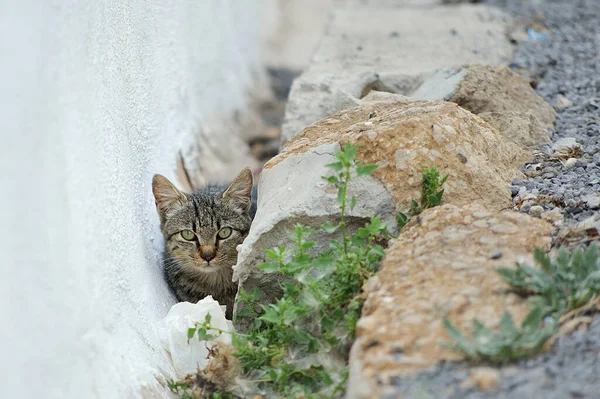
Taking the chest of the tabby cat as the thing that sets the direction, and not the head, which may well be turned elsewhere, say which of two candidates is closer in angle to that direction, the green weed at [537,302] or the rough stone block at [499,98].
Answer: the green weed

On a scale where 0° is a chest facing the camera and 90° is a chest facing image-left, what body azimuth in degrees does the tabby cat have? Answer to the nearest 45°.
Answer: approximately 0°

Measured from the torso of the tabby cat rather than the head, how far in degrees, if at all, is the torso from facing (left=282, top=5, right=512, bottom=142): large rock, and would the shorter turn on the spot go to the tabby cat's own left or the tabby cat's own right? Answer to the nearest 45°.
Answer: approximately 135° to the tabby cat's own left

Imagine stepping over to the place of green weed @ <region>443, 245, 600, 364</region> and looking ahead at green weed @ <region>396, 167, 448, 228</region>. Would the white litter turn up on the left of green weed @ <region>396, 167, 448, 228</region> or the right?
left

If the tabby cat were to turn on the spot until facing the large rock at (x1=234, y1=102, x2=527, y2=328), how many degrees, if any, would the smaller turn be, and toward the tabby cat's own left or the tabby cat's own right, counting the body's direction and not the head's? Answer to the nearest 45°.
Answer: approximately 45° to the tabby cat's own left

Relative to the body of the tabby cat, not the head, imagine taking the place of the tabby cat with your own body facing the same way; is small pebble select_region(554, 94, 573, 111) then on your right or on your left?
on your left
